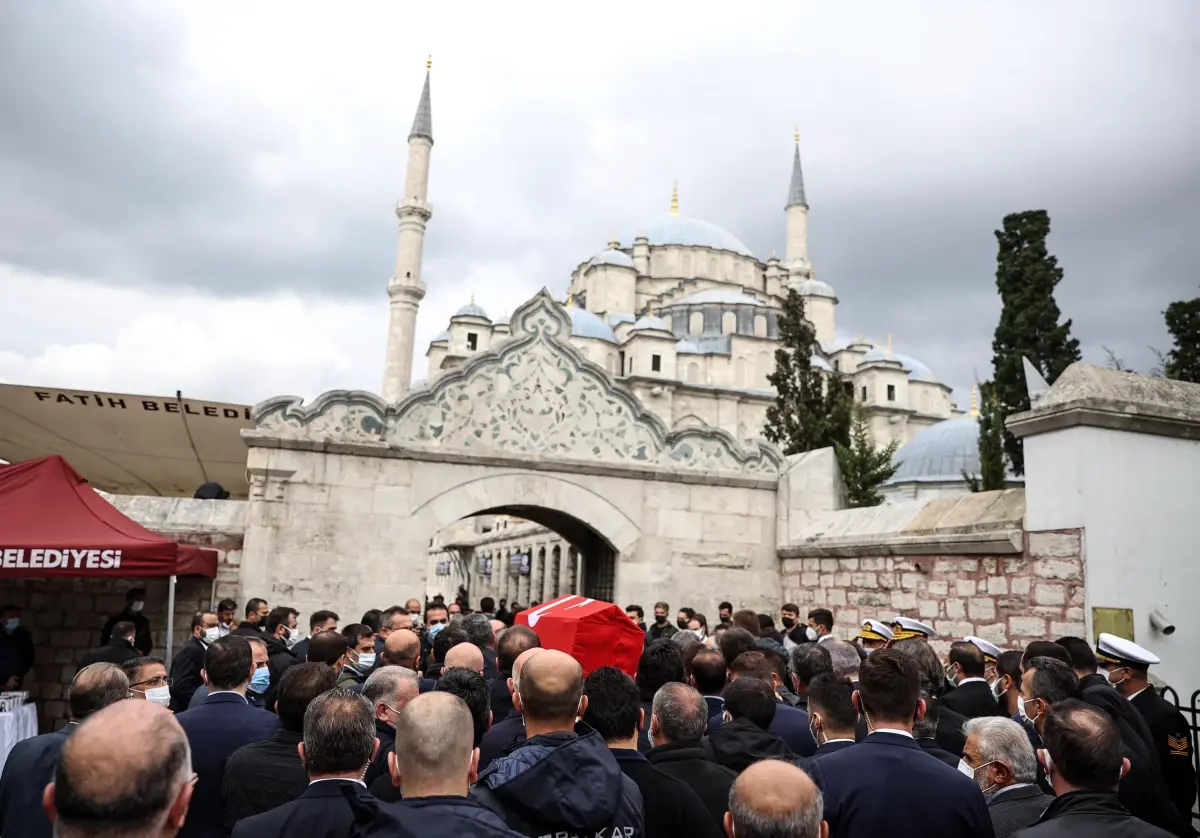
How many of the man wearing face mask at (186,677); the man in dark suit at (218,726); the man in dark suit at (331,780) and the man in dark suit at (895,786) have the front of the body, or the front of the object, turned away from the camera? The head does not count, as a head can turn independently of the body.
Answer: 3

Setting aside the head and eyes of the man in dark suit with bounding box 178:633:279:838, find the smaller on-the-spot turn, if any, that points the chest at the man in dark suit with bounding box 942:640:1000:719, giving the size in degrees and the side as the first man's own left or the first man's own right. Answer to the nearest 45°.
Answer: approximately 90° to the first man's own right

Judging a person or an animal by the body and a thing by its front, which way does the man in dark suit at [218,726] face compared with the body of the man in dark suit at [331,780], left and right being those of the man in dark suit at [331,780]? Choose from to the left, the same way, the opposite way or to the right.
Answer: the same way

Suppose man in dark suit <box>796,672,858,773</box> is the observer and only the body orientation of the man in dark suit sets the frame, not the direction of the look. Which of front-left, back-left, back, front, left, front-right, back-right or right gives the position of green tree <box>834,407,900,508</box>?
front-right

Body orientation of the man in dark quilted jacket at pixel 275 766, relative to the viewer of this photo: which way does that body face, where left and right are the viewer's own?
facing away from the viewer and to the right of the viewer

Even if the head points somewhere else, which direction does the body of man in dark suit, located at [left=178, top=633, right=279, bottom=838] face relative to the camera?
away from the camera

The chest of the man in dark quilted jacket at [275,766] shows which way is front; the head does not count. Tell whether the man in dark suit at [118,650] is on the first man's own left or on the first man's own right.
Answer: on the first man's own left

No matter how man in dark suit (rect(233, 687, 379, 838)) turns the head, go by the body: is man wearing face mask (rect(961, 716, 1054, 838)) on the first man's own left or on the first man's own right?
on the first man's own right

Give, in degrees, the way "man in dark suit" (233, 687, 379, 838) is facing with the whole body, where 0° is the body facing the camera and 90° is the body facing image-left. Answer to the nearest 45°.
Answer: approximately 180°

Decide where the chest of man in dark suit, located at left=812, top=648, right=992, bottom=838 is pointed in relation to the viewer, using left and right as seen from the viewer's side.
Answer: facing away from the viewer

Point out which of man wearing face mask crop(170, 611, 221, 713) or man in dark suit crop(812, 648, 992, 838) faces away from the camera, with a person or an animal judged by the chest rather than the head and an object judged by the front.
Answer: the man in dark suit

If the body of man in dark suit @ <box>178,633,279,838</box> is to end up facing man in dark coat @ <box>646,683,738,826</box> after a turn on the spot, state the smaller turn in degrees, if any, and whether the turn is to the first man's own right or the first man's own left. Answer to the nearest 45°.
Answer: approximately 135° to the first man's own right
